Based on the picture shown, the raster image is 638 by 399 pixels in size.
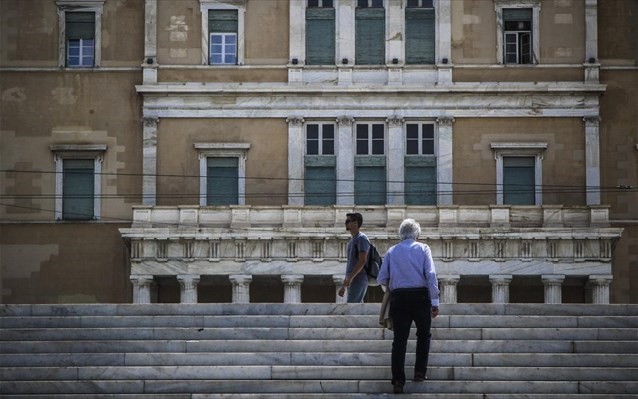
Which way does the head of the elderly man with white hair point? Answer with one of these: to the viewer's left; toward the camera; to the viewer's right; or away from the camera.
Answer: away from the camera

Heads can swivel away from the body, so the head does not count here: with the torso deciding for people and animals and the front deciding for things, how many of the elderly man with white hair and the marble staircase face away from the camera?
1

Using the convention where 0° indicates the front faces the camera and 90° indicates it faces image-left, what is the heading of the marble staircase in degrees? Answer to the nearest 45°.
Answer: approximately 0°

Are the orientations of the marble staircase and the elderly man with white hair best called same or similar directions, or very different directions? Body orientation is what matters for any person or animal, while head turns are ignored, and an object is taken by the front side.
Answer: very different directions

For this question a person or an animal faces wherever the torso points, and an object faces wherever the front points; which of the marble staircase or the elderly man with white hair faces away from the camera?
the elderly man with white hair

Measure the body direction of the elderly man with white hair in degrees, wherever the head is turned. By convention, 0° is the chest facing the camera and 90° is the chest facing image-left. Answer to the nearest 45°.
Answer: approximately 180°
